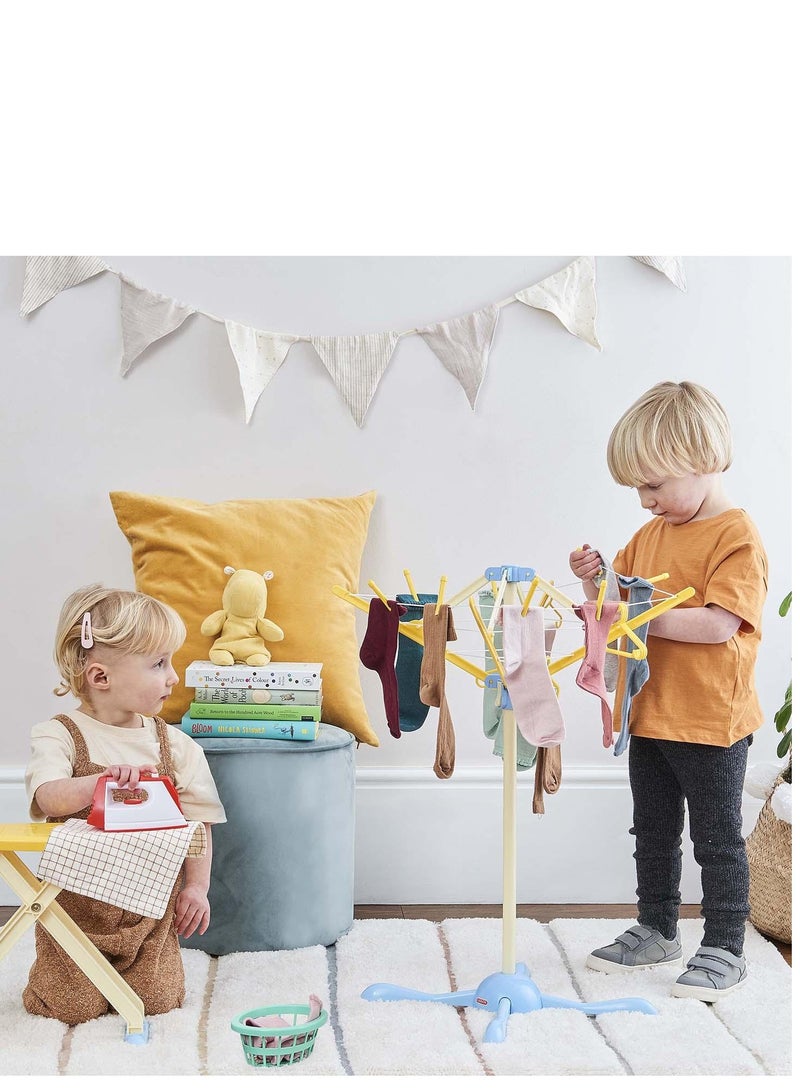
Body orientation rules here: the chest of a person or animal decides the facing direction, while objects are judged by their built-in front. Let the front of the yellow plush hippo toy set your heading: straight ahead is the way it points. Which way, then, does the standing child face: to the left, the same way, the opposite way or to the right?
to the right

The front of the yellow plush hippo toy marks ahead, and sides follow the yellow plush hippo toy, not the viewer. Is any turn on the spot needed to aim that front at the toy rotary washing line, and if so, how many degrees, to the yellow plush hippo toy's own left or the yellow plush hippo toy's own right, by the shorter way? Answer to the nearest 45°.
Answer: approximately 45° to the yellow plush hippo toy's own left

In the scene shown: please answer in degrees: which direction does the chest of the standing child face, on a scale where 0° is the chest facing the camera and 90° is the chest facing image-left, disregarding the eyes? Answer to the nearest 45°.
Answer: approximately 45°

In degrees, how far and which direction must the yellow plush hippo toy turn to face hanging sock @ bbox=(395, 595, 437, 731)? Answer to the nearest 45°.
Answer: approximately 45° to its left

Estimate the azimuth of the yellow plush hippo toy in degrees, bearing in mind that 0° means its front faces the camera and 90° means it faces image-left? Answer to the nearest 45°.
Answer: approximately 0°
